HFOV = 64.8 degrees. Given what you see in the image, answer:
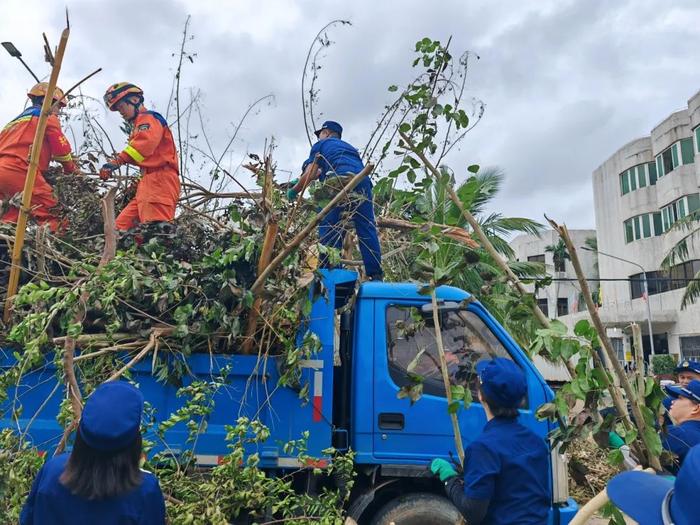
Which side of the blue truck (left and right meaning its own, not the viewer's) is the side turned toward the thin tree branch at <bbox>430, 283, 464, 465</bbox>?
right

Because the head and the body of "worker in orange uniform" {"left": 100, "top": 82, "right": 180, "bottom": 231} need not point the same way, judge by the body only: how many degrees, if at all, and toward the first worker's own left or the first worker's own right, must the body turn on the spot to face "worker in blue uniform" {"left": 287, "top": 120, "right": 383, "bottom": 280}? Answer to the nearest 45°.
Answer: approximately 135° to the first worker's own left

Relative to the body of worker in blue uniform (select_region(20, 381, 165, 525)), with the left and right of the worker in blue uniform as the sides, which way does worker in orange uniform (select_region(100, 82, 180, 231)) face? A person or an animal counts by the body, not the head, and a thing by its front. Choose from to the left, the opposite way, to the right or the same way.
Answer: to the left

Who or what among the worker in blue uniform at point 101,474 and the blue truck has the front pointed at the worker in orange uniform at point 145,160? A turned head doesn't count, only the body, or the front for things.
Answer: the worker in blue uniform

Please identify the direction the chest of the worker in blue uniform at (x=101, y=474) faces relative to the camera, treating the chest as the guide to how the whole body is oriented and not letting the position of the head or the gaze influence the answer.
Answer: away from the camera

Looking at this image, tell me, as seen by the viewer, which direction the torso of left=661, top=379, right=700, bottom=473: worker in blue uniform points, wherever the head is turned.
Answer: to the viewer's left

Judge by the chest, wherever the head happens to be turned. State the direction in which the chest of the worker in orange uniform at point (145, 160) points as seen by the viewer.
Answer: to the viewer's left

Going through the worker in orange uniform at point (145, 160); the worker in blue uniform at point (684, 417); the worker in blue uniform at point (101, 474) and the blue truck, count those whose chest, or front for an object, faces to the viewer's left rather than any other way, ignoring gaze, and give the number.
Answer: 2

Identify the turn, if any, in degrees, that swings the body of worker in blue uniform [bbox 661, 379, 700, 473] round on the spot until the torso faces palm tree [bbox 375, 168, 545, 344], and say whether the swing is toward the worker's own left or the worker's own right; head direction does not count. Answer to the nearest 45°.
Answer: approximately 45° to the worker's own right

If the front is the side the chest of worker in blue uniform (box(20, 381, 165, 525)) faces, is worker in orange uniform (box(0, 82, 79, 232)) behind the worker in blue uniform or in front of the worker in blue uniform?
in front

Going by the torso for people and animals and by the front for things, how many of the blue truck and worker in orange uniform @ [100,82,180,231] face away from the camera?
0

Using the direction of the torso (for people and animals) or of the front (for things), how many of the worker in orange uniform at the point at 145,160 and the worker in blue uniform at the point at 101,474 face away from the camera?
1

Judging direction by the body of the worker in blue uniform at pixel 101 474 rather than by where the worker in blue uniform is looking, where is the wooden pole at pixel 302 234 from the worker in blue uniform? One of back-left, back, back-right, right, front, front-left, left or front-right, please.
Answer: front-right

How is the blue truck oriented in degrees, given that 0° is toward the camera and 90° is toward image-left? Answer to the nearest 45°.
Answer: approximately 270°
